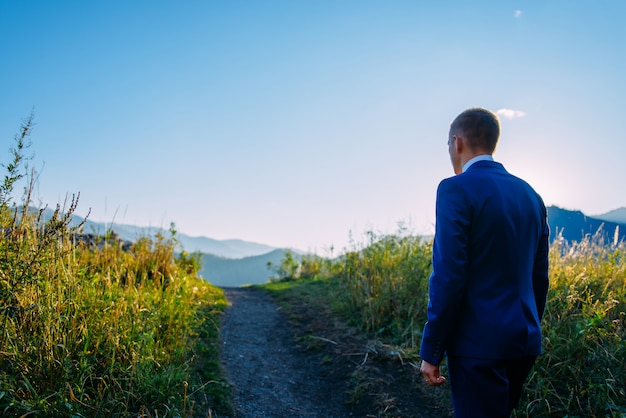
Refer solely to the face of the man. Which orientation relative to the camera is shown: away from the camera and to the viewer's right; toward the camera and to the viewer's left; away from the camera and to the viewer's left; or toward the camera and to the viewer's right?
away from the camera and to the viewer's left

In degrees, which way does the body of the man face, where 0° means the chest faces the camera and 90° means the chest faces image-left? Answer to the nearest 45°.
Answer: approximately 135°
